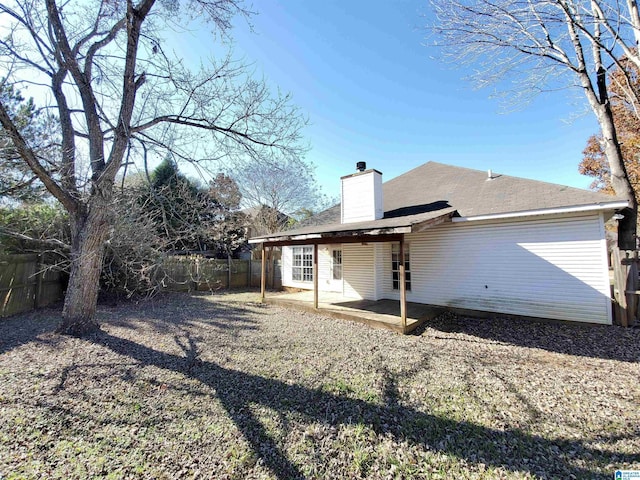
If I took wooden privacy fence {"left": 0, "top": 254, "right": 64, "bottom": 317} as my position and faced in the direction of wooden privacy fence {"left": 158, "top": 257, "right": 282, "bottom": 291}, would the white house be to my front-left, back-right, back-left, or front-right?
front-right

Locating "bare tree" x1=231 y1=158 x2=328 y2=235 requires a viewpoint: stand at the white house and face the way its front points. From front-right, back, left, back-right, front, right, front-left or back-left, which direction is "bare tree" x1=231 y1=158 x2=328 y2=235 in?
left

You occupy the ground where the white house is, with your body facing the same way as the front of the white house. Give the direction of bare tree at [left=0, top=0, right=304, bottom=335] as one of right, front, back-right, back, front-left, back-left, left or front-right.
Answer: back

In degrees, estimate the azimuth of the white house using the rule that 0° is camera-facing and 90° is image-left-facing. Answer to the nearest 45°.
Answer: approximately 225°
